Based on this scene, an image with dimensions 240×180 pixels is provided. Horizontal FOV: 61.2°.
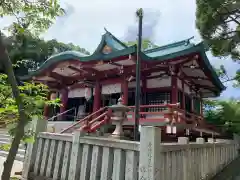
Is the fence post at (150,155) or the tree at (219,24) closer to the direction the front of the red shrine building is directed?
the fence post

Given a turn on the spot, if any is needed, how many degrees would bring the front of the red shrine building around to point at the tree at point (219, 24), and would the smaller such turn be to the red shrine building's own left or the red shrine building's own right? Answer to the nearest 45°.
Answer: approximately 135° to the red shrine building's own left

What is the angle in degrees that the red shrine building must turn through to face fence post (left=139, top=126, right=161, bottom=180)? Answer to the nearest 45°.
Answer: approximately 45° to its left

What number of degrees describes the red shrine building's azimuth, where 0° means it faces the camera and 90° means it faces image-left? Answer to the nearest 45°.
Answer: approximately 45°
